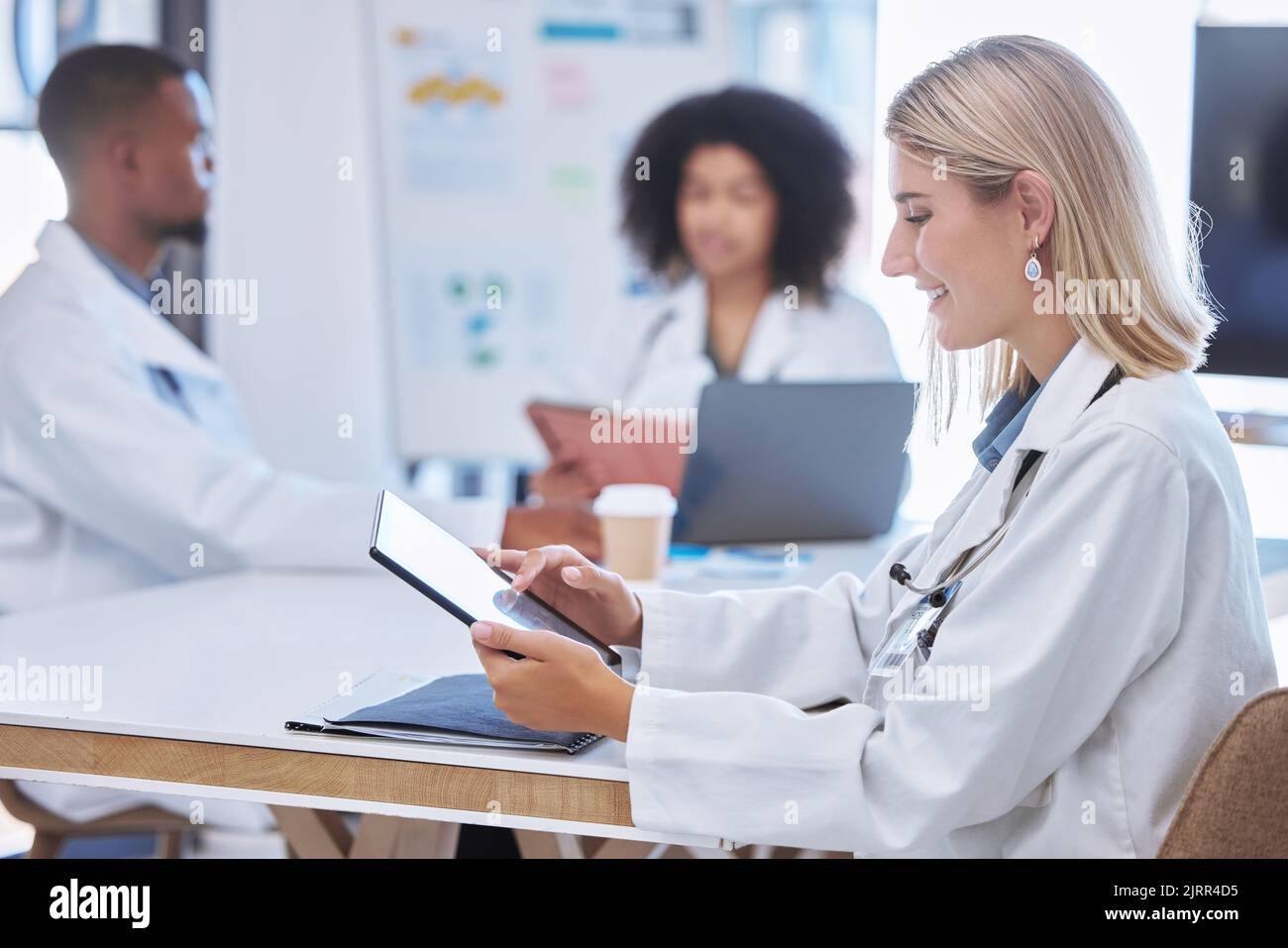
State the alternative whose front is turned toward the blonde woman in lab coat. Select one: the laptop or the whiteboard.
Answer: the whiteboard

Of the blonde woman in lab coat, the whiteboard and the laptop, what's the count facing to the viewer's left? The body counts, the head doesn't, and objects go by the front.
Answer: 1

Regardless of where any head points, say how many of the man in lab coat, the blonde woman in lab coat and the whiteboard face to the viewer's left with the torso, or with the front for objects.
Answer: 1

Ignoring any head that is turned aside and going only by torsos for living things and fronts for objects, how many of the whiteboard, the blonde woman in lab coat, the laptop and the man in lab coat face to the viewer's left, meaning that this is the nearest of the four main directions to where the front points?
1

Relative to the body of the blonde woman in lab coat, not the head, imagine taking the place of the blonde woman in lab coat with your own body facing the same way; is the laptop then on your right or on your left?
on your right

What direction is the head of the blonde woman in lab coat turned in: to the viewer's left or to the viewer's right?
to the viewer's left

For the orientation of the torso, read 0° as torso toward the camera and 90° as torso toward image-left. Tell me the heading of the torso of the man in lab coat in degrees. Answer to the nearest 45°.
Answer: approximately 270°

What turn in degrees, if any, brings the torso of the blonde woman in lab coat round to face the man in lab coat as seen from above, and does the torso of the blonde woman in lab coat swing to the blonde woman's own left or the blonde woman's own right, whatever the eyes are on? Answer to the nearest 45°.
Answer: approximately 45° to the blonde woman's own right

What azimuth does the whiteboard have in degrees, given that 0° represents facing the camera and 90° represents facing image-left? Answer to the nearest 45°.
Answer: approximately 0°

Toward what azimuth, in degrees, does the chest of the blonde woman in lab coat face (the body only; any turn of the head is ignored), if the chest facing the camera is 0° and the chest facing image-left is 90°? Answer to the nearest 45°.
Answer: approximately 90°

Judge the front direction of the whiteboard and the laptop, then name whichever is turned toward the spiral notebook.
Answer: the whiteboard

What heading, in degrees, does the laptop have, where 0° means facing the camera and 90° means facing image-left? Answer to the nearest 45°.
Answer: approximately 180°

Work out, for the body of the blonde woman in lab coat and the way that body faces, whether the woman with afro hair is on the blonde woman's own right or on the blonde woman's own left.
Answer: on the blonde woman's own right

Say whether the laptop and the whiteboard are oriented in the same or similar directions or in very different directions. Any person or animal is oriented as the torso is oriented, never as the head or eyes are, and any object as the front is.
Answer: very different directions
